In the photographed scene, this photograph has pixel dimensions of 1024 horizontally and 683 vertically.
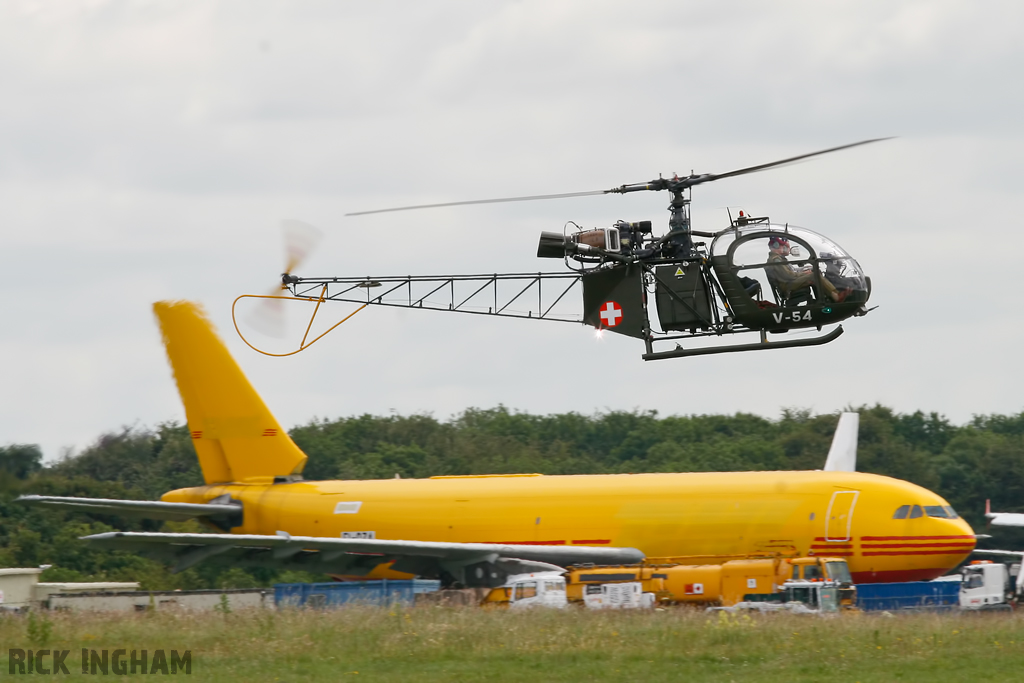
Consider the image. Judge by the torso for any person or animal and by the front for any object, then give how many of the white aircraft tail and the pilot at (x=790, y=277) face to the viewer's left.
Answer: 1

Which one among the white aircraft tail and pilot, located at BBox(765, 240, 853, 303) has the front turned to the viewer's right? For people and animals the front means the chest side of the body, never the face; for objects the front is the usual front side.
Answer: the pilot

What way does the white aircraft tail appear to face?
to the viewer's left

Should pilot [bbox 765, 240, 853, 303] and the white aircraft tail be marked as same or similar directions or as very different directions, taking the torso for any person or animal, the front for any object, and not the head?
very different directions

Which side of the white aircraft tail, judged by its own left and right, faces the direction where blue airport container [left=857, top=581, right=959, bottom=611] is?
left

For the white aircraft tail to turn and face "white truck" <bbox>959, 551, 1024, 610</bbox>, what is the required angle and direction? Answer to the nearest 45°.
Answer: approximately 90° to its left

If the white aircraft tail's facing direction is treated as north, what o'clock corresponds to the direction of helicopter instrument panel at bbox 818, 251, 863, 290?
The helicopter instrument panel is roughly at 9 o'clock from the white aircraft tail.

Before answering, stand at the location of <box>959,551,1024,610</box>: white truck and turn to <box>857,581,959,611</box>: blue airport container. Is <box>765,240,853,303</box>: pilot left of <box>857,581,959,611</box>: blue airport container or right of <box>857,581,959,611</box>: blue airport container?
left

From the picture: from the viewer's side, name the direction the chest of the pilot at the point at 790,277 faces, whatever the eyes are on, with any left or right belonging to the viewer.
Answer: facing to the right of the viewer
